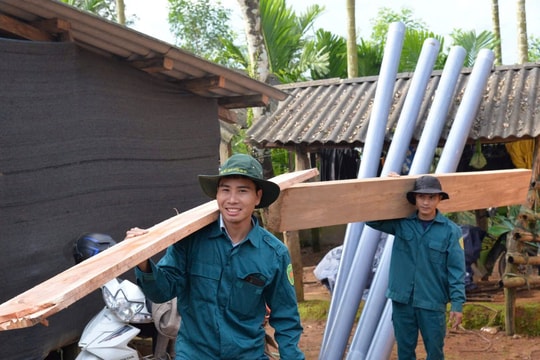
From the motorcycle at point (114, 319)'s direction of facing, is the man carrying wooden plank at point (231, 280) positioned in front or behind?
in front

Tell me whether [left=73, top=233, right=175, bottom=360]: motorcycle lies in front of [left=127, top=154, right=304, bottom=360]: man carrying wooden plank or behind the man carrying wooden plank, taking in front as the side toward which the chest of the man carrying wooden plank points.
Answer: behind

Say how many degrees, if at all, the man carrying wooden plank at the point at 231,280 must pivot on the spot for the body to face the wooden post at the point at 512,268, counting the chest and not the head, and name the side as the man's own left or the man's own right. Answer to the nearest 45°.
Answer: approximately 135° to the man's own left

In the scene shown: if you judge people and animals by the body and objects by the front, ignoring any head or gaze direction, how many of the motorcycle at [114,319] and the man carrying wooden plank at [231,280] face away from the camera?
0

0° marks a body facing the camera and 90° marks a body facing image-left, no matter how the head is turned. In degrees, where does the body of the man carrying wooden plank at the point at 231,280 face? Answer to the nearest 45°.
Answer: approximately 0°

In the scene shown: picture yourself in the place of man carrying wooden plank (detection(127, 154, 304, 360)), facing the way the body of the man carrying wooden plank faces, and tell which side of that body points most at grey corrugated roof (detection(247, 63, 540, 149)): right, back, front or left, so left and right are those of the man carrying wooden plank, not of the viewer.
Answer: back
